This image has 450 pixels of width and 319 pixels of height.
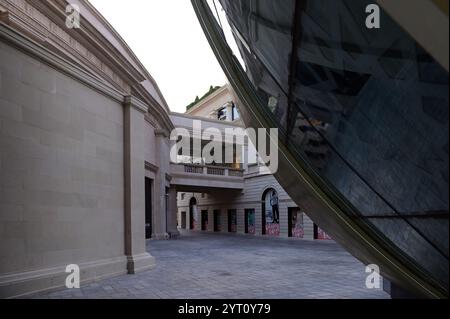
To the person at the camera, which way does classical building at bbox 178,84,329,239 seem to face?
facing the viewer and to the left of the viewer
